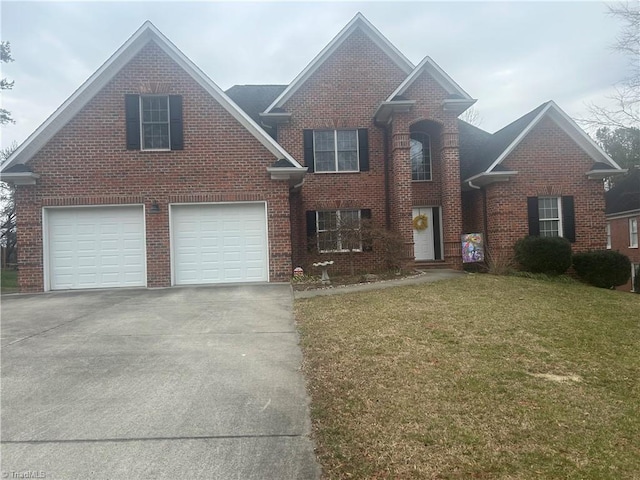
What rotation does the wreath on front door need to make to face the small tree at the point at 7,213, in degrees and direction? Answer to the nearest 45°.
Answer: approximately 90° to its right

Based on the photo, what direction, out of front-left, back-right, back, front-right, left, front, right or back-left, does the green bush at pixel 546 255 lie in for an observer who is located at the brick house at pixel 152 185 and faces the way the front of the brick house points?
left

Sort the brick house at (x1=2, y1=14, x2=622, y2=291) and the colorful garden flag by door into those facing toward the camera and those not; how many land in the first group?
2

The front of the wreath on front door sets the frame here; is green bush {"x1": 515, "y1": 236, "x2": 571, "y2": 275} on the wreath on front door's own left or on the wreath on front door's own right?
on the wreath on front door's own left

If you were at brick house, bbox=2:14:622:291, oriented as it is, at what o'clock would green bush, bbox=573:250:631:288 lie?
The green bush is roughly at 9 o'clock from the brick house.

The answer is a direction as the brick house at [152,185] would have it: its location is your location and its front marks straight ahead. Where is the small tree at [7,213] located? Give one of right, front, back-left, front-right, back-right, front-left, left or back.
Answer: back-right

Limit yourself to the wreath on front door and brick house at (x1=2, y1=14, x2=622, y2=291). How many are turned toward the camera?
2
